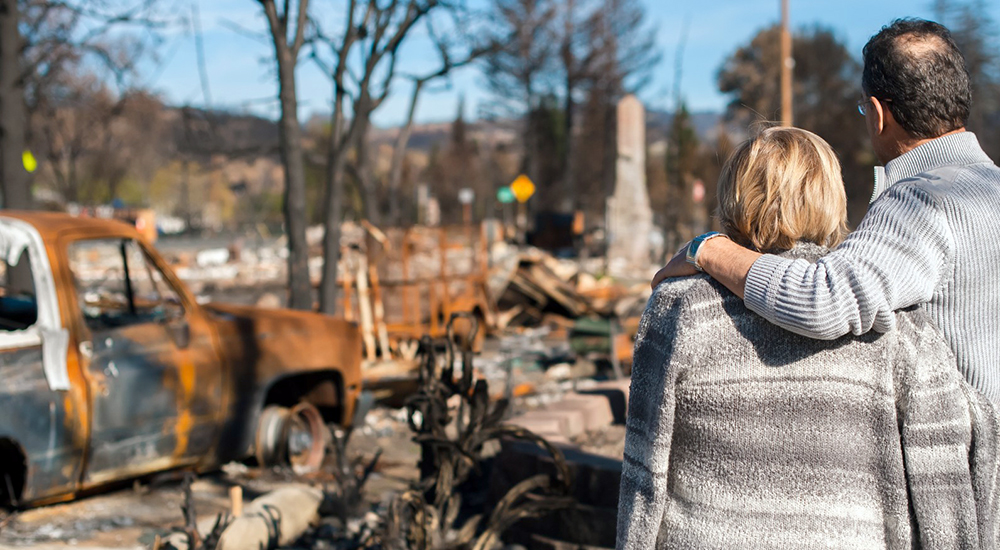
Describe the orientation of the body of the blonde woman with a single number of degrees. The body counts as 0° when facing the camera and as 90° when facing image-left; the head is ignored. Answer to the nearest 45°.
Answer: approximately 180°

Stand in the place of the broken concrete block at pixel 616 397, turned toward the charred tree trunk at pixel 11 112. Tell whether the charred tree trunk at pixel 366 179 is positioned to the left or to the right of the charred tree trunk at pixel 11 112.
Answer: right

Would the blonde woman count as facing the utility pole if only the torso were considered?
yes

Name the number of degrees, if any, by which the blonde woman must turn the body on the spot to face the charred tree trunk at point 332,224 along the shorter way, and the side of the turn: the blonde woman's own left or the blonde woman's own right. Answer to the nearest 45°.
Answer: approximately 45° to the blonde woman's own left

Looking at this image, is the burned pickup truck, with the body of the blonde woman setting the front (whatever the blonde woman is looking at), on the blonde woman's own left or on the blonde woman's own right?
on the blonde woman's own left

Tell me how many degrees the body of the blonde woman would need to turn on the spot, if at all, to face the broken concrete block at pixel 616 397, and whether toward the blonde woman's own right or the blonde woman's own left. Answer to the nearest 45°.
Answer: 0° — they already face it

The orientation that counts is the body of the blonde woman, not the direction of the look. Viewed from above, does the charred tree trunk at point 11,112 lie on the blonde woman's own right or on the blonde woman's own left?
on the blonde woman's own left

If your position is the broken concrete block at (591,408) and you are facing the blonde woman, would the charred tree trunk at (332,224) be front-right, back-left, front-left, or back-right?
back-right

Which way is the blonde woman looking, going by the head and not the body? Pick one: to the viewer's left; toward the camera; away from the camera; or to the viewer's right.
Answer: away from the camera
